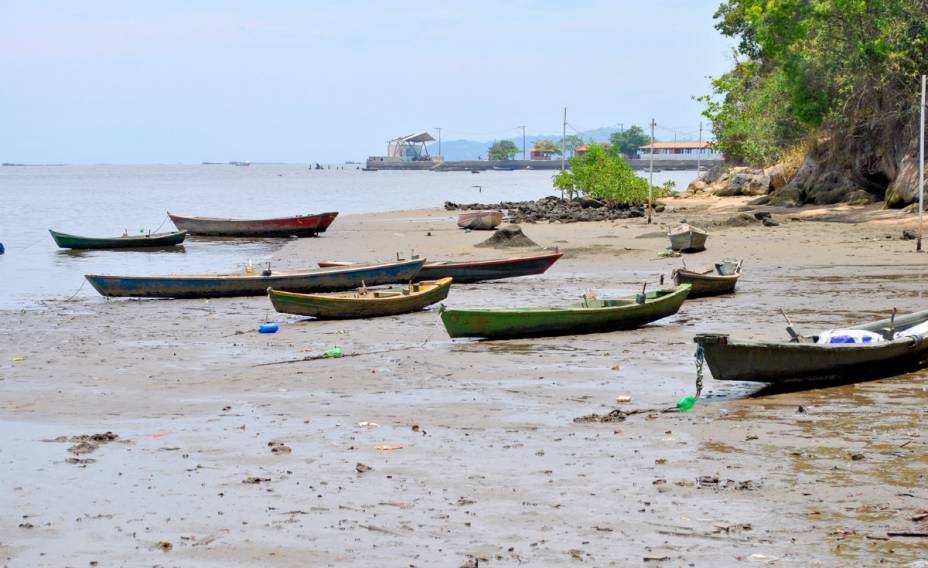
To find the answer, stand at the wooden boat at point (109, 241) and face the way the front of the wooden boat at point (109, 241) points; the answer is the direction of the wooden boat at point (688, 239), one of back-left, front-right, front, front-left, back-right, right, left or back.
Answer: back-left

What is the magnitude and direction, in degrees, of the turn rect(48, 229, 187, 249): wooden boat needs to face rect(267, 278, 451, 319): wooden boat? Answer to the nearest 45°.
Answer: approximately 90° to its left

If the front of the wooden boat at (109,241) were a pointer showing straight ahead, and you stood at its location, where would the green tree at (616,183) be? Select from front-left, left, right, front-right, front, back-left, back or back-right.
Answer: back

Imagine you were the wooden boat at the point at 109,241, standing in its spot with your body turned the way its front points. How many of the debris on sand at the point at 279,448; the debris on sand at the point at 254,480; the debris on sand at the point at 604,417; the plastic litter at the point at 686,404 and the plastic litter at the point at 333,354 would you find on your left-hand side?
5

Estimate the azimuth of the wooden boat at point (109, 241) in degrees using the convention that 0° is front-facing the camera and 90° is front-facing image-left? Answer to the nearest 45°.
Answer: approximately 90°

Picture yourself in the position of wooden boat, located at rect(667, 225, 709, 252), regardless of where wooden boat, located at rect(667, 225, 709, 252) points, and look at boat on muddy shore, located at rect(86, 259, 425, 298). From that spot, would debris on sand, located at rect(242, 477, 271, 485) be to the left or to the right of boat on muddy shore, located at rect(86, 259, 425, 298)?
left

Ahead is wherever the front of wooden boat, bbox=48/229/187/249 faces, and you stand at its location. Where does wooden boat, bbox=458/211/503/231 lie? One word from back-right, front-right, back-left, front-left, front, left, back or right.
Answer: back

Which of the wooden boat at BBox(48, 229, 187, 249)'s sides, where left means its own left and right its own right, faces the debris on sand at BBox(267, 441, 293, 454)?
left

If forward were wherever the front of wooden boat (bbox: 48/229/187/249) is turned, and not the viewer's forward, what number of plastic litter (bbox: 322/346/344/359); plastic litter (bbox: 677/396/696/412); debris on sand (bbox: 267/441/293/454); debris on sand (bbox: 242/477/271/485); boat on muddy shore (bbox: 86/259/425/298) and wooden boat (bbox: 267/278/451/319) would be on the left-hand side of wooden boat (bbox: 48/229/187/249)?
6

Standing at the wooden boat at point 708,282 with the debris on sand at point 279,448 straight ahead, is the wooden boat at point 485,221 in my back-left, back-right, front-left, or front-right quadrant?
back-right

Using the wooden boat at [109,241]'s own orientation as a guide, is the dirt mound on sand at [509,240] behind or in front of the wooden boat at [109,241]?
behind

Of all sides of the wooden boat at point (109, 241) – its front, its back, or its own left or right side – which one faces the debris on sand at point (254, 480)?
left

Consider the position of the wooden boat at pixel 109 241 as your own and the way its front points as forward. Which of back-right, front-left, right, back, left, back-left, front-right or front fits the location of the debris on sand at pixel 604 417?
left

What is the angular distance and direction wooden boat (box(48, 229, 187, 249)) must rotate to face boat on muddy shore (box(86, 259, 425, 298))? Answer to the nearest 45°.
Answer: approximately 90° to its left

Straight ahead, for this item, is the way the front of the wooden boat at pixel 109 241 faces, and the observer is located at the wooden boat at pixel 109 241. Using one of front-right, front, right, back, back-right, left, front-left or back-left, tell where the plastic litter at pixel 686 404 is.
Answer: left

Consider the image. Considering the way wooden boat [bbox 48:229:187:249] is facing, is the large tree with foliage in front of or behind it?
behind

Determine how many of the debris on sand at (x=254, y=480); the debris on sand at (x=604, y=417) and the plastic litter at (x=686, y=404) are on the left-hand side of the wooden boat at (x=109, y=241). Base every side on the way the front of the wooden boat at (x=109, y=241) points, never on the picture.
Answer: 3
